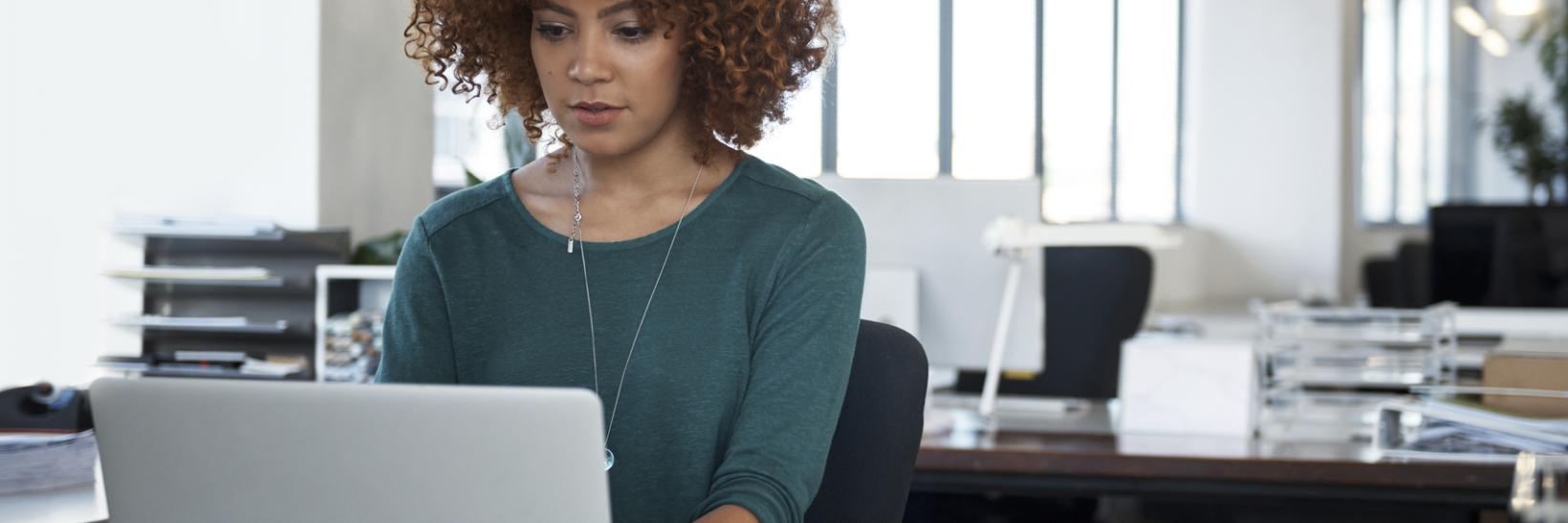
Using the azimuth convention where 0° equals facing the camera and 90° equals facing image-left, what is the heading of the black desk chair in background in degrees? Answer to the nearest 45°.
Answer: approximately 45°

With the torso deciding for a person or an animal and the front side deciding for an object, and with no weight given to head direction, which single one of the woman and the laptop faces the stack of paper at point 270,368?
the laptop

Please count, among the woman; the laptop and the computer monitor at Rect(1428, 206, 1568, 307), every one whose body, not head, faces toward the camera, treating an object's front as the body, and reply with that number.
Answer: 2

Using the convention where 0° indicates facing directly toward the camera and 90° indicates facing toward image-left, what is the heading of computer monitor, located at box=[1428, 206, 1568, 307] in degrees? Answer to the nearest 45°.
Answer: approximately 0°

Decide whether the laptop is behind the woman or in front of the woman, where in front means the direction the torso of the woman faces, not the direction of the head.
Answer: in front

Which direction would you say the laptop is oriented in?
away from the camera
